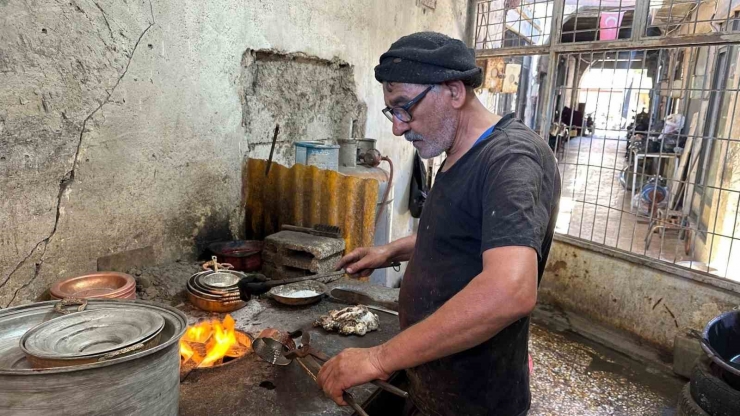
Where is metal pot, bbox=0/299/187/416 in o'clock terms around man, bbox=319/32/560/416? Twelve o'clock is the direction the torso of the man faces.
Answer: The metal pot is roughly at 11 o'clock from the man.

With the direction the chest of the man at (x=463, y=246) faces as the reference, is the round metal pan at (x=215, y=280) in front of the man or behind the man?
in front

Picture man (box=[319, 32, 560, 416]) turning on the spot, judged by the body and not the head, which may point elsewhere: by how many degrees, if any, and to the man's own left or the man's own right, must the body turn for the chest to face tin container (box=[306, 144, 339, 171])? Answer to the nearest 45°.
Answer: approximately 45° to the man's own right

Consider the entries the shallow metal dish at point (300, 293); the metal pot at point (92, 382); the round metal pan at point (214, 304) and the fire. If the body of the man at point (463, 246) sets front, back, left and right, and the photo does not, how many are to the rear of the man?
0

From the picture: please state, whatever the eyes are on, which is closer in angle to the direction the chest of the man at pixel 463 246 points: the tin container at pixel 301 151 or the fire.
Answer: the fire

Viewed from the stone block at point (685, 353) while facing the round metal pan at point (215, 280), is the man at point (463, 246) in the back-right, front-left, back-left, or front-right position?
front-left

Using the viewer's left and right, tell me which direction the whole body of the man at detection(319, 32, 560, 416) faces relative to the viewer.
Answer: facing to the left of the viewer

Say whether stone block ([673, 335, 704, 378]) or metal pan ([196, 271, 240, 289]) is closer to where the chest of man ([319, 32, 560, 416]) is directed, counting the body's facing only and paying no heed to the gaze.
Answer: the metal pan

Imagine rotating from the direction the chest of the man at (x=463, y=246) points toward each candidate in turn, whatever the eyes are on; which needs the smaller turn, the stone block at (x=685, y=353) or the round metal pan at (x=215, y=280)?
the round metal pan

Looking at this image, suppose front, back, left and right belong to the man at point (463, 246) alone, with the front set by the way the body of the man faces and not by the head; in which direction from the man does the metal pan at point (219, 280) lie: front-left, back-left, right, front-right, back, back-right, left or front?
front-right

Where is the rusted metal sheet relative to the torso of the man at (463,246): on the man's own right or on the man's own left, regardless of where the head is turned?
on the man's own right

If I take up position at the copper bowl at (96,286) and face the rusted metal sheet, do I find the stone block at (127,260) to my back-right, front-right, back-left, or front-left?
front-left

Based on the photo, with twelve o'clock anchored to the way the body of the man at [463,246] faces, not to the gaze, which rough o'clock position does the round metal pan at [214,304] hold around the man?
The round metal pan is roughly at 1 o'clock from the man.

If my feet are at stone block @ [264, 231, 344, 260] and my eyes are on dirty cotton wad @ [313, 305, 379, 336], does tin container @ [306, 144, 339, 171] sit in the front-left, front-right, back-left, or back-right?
back-left

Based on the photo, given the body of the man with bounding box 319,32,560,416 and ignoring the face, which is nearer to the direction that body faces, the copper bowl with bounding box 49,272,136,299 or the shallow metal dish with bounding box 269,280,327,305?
the copper bowl

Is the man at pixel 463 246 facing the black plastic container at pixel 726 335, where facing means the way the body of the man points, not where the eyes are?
no

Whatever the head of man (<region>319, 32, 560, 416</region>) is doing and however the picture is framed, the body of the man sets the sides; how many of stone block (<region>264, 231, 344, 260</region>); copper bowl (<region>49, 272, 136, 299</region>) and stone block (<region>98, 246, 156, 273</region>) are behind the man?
0

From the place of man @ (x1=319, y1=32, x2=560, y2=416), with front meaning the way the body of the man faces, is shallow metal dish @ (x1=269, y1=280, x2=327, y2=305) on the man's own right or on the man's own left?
on the man's own right

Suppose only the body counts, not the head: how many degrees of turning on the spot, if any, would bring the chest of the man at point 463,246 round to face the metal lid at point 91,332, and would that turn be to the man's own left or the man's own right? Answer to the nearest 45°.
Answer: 0° — they already face it

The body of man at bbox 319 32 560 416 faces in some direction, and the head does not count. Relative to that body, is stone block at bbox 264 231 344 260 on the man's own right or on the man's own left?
on the man's own right
